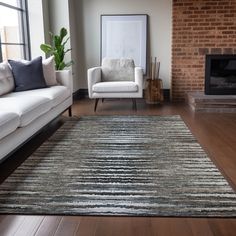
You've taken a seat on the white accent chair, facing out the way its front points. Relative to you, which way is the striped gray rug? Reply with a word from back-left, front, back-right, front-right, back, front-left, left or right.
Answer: front

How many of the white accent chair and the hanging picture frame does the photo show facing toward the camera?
2

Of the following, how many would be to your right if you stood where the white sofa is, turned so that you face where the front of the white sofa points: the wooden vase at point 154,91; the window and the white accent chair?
0

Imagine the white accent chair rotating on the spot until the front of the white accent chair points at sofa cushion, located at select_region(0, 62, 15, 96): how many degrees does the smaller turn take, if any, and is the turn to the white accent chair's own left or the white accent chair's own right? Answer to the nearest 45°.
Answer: approximately 45° to the white accent chair's own right

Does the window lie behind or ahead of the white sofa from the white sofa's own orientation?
behind

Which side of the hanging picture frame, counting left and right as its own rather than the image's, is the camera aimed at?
front

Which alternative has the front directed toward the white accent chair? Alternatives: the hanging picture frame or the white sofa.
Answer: the hanging picture frame

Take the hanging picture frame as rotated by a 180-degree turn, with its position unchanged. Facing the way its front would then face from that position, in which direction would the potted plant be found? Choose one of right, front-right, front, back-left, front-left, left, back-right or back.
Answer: back-left

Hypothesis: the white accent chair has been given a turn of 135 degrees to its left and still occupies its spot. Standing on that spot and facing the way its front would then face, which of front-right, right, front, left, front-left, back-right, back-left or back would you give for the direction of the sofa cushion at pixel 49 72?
back

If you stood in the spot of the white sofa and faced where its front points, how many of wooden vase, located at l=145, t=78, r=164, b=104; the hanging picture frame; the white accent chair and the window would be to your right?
0

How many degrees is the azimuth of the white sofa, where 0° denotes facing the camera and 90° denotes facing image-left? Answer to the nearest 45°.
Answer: approximately 315°

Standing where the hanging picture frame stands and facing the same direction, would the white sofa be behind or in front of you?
in front

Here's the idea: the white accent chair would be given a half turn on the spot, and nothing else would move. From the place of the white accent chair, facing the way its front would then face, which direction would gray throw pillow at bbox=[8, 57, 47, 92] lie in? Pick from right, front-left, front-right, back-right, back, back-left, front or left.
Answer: back-left

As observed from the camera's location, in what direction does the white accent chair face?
facing the viewer

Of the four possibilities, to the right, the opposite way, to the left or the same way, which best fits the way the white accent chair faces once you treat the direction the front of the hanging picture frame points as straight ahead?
the same way
